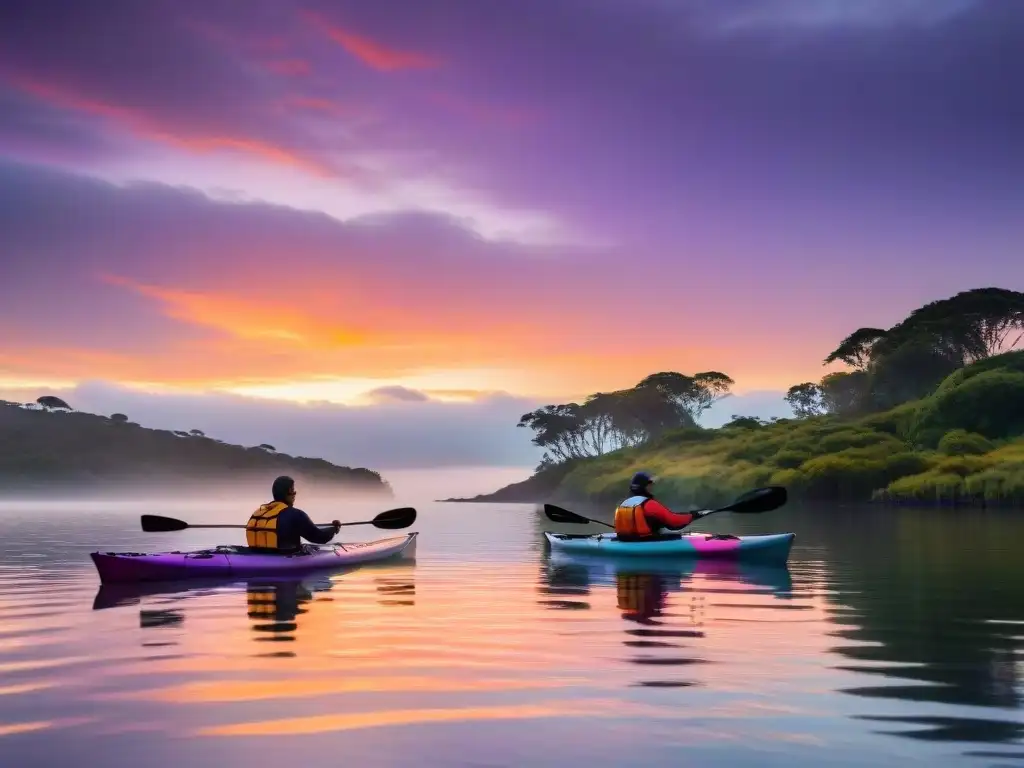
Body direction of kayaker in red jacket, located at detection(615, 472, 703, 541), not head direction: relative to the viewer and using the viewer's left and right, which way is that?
facing away from the viewer and to the right of the viewer

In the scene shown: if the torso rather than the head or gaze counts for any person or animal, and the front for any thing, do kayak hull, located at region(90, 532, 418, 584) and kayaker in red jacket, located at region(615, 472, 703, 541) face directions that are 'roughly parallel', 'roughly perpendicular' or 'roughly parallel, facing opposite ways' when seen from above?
roughly parallel

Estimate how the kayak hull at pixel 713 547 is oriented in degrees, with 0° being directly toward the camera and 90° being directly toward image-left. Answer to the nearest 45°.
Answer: approximately 270°

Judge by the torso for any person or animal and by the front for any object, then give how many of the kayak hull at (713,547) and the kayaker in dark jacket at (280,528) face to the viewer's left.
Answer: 0

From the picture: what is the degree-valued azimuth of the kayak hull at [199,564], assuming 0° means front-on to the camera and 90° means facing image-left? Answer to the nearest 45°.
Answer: approximately 225°

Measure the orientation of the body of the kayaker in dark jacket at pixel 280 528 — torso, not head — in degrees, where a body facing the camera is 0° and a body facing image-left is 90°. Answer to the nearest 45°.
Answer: approximately 225°

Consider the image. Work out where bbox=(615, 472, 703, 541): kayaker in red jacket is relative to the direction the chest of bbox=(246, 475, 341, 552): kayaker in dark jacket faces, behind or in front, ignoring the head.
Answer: in front
